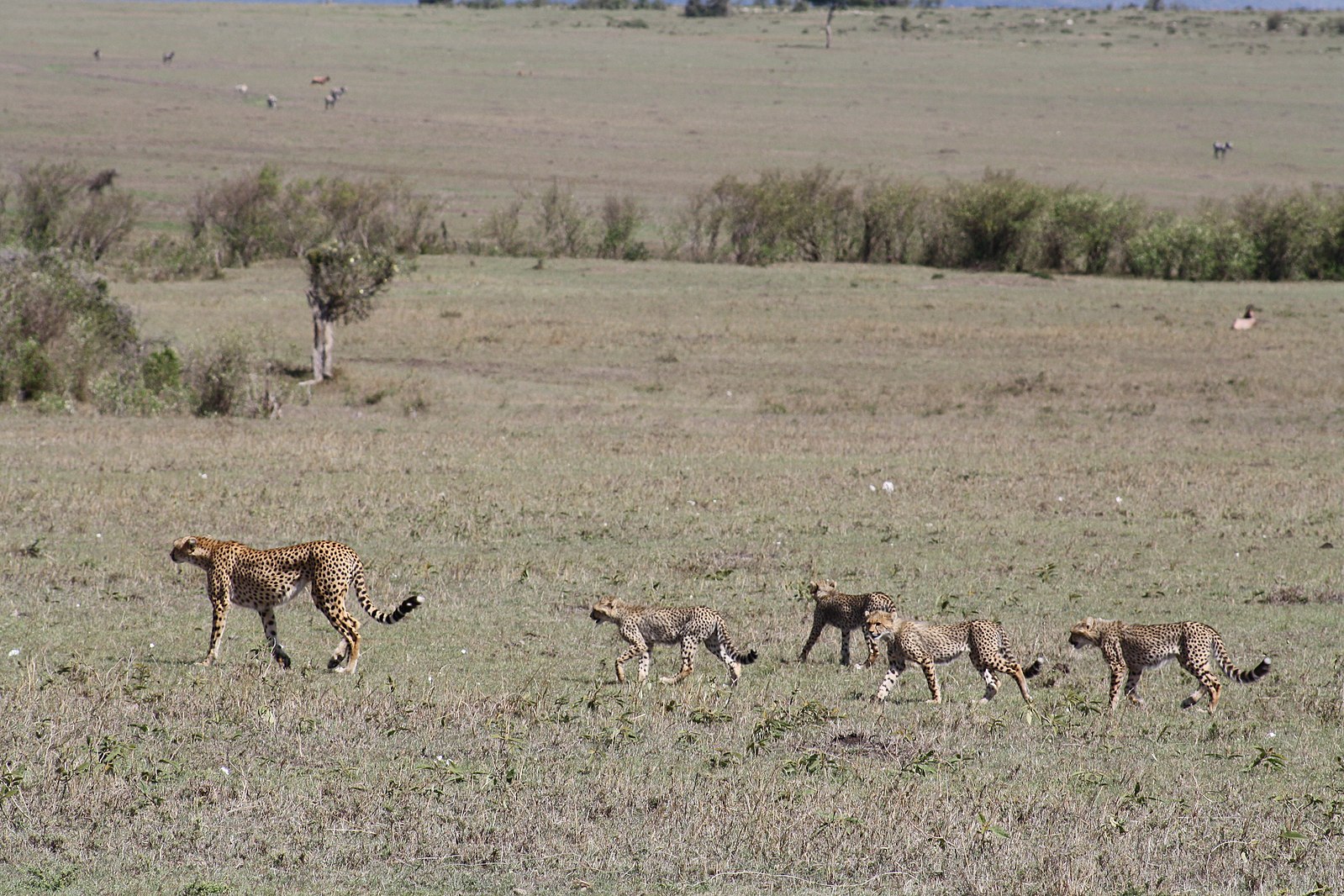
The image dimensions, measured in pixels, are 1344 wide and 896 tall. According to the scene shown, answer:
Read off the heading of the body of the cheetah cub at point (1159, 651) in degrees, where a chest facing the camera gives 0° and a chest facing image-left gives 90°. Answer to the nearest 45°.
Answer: approximately 90°

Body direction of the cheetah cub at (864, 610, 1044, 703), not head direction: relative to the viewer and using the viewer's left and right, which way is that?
facing to the left of the viewer

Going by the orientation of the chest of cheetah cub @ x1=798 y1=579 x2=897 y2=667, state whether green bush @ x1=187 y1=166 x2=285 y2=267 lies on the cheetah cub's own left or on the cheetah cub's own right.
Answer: on the cheetah cub's own right

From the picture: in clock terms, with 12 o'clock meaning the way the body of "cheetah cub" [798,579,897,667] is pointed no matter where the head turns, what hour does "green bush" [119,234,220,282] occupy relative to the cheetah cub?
The green bush is roughly at 2 o'clock from the cheetah cub.

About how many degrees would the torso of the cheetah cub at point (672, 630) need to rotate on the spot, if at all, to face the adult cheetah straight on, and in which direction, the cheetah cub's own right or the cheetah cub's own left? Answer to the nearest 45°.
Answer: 0° — it already faces it

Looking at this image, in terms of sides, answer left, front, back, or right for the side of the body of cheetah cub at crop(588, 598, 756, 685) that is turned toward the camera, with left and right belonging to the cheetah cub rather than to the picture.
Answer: left

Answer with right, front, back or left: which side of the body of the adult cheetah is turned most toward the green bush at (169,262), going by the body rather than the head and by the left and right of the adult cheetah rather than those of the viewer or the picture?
right

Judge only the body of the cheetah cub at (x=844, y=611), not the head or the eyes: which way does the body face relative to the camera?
to the viewer's left

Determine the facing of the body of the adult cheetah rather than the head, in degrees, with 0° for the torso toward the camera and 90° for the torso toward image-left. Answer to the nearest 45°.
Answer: approximately 90°

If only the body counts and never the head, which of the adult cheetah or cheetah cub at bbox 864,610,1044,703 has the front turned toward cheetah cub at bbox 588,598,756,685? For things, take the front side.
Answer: cheetah cub at bbox 864,610,1044,703
